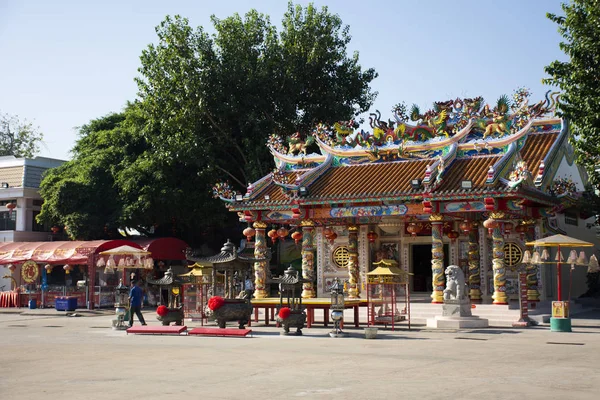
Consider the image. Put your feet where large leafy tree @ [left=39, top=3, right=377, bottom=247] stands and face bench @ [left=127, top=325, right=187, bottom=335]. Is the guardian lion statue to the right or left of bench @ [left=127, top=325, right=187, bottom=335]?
left

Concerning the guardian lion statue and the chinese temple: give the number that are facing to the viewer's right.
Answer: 0

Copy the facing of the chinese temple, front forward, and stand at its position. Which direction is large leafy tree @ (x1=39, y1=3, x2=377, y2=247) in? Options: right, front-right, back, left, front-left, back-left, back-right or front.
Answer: right

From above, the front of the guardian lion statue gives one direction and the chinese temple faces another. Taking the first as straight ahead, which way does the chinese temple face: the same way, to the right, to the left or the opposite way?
the same way

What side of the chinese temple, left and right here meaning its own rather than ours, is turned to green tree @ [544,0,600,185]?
left

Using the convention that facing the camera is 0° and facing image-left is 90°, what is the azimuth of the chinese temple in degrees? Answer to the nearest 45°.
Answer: approximately 45°

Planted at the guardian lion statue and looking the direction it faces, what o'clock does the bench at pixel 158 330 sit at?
The bench is roughly at 1 o'clock from the guardian lion statue.

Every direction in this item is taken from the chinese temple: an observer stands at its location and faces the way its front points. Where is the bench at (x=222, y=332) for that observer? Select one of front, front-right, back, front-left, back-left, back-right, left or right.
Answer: front

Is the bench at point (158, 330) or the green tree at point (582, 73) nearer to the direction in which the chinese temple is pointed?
the bench

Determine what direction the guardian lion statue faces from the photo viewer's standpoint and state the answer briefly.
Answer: facing the viewer and to the left of the viewer

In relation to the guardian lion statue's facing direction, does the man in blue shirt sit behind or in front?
in front
